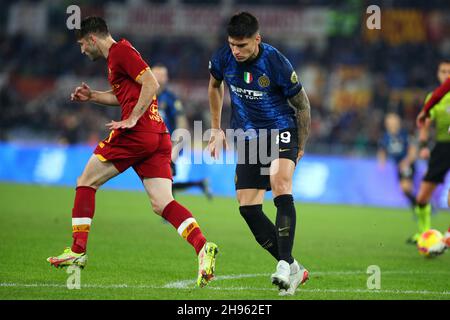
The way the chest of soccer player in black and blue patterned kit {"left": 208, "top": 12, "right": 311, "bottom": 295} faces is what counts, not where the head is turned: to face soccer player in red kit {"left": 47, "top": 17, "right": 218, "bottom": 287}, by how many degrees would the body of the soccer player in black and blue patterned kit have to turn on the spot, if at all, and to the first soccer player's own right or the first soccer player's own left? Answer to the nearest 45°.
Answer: approximately 45° to the first soccer player's own right

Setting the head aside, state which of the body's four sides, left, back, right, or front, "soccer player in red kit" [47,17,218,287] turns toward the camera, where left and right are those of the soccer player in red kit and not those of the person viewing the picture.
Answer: left

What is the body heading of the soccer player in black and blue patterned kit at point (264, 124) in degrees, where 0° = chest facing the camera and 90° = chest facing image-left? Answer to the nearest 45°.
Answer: approximately 45°
